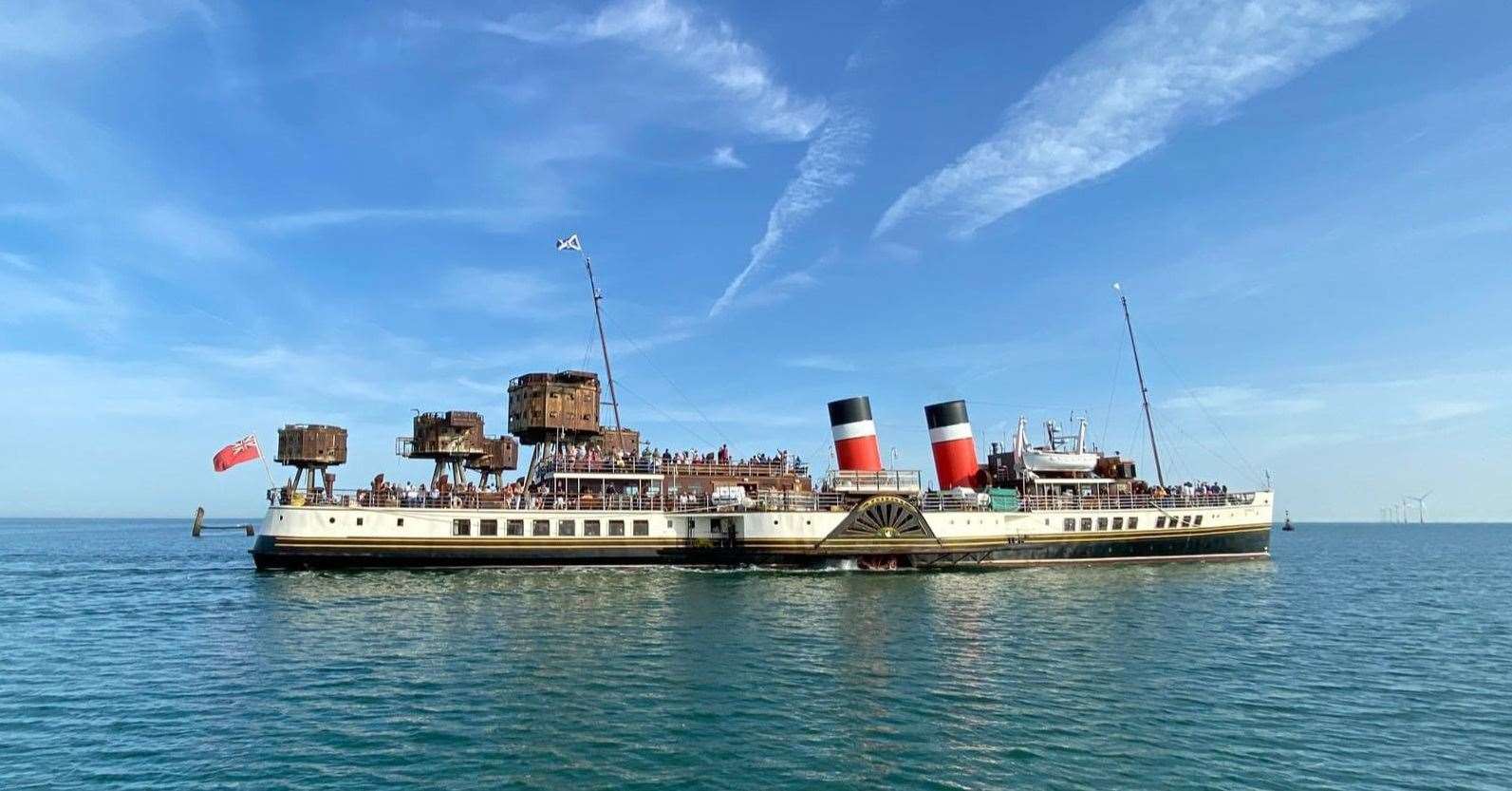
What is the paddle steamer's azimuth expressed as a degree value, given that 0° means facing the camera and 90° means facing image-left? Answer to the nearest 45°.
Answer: approximately 270°
